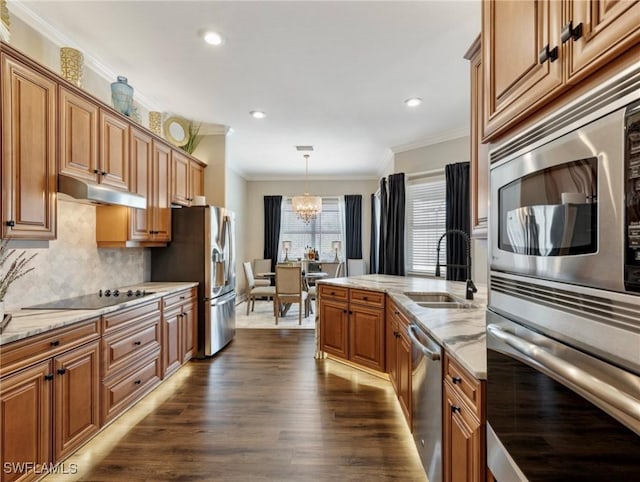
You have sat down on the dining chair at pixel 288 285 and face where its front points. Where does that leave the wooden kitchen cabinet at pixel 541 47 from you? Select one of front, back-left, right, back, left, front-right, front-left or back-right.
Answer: back

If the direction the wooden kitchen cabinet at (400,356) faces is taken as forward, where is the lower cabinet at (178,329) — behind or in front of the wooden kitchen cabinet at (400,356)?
in front

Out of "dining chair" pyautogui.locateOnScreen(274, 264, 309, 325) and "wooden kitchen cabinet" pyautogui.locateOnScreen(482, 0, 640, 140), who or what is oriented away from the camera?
the dining chair

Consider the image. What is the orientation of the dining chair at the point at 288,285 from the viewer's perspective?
away from the camera

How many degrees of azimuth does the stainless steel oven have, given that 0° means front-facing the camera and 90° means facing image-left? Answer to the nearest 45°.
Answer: approximately 45°

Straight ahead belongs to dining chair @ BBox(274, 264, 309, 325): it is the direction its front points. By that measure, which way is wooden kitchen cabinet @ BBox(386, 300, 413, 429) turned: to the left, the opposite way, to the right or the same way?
to the left

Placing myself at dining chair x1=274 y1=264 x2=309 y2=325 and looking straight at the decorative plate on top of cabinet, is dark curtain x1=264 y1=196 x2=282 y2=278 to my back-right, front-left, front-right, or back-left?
back-right

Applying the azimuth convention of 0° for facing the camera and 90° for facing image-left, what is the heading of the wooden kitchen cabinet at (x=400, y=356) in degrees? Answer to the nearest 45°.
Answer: approximately 90°

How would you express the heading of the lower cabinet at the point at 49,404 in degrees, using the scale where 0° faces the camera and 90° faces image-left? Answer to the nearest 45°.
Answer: approximately 315°
